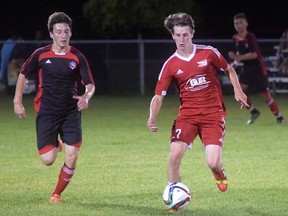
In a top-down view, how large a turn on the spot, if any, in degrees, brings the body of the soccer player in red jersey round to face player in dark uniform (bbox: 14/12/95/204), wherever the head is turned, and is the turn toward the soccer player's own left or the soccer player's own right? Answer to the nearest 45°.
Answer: approximately 90° to the soccer player's own right

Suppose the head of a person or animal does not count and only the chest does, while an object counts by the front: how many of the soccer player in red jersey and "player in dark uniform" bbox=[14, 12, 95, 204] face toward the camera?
2

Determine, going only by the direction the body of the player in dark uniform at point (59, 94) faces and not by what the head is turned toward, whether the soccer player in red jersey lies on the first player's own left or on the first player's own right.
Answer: on the first player's own left

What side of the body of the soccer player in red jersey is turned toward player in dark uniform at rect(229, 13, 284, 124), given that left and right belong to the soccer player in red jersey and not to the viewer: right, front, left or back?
back

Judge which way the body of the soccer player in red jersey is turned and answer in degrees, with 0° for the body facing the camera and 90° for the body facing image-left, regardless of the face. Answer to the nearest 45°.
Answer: approximately 0°
